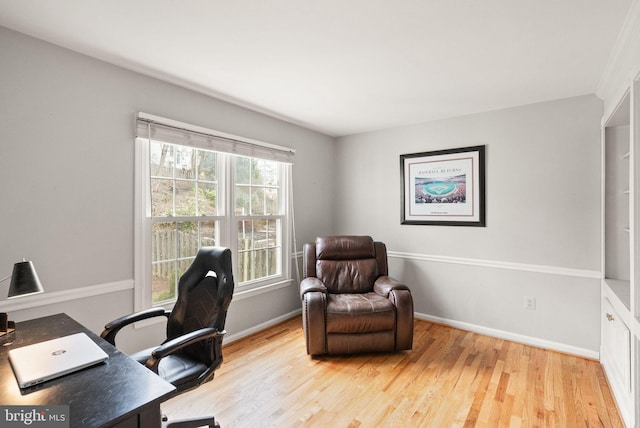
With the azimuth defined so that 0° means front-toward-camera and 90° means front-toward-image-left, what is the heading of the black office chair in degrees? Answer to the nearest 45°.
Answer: approximately 45°

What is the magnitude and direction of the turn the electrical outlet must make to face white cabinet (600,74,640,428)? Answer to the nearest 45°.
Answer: approximately 45° to its left

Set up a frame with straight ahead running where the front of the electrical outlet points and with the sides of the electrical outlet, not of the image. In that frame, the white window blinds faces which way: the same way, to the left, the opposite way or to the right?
to the left

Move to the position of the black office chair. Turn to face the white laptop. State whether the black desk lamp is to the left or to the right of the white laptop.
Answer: right

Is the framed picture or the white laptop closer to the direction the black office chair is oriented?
the white laptop

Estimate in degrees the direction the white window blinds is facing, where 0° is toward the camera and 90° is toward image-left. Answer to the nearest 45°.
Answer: approximately 315°

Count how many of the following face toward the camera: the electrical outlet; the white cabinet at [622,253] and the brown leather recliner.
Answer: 2
